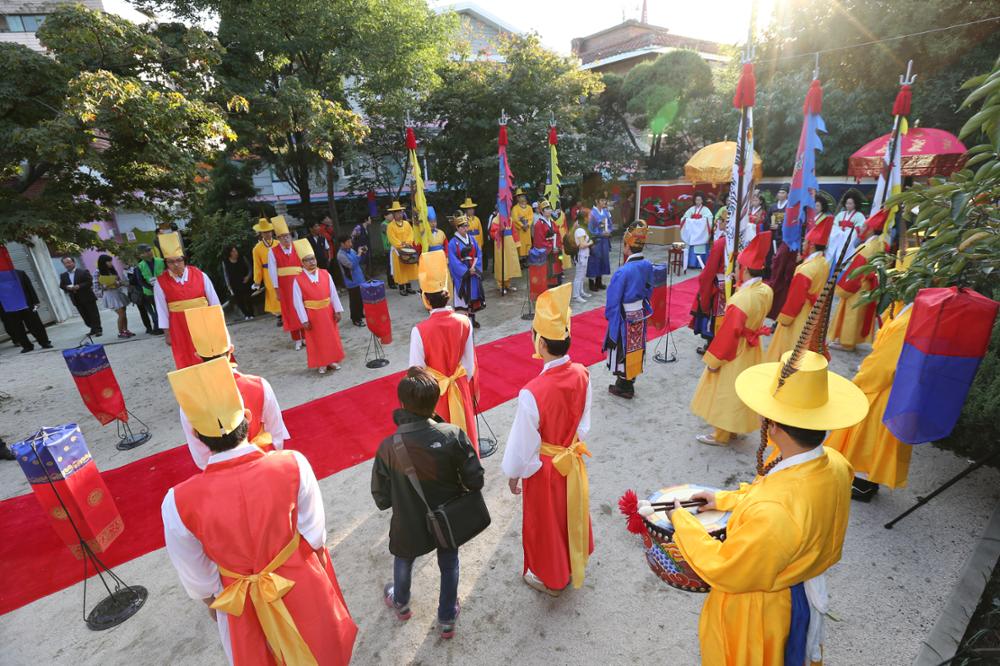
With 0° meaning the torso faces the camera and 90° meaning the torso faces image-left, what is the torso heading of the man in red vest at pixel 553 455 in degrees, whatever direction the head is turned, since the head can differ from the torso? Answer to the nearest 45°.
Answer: approximately 135°

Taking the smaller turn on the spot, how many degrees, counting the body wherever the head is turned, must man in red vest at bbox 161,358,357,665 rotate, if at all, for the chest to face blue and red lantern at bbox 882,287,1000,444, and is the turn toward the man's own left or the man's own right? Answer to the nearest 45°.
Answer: approximately 90° to the man's own right

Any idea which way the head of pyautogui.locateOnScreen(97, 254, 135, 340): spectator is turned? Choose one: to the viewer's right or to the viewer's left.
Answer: to the viewer's right

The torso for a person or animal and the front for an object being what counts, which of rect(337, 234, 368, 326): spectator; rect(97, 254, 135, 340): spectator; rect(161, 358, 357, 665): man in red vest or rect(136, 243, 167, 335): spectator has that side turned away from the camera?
the man in red vest

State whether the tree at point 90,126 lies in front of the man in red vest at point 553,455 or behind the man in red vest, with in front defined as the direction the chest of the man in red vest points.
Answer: in front

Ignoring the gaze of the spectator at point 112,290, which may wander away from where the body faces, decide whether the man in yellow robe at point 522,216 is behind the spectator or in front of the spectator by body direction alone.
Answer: in front

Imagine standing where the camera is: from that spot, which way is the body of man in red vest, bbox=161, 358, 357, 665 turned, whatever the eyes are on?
away from the camera

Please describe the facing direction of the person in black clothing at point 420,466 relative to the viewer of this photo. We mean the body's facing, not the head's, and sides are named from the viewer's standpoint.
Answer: facing away from the viewer

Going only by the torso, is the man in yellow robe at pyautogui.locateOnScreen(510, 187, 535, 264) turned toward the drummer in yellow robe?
yes

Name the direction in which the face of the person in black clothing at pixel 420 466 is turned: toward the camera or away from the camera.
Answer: away from the camera

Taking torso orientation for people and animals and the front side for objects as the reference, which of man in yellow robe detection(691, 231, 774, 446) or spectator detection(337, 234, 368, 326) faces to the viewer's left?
the man in yellow robe

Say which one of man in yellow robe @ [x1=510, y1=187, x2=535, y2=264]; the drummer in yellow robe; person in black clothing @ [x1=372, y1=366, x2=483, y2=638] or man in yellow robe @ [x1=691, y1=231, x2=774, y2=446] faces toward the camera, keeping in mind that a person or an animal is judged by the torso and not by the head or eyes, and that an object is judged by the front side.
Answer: man in yellow robe @ [x1=510, y1=187, x2=535, y2=264]

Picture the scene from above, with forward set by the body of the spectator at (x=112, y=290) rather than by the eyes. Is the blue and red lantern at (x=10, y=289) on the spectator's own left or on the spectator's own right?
on the spectator's own right
